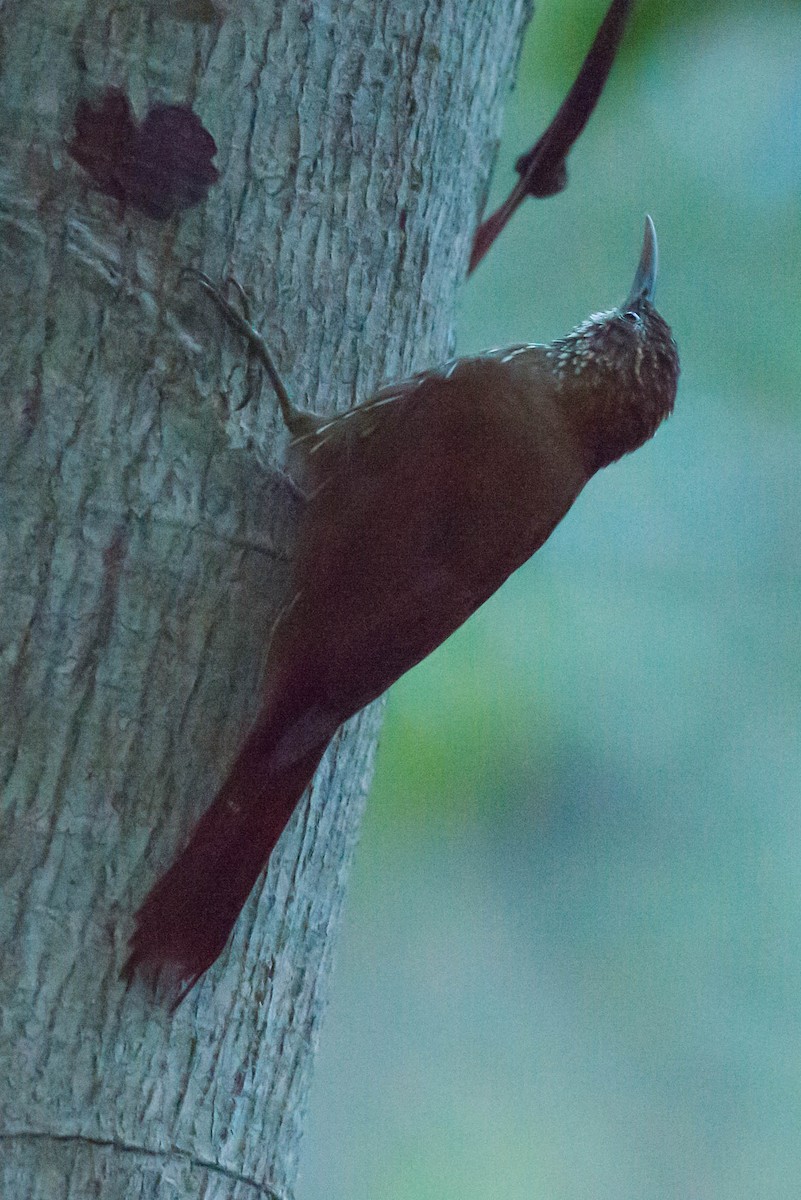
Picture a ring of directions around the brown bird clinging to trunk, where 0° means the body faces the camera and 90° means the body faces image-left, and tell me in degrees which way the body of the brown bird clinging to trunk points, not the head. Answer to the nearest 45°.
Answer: approximately 270°
